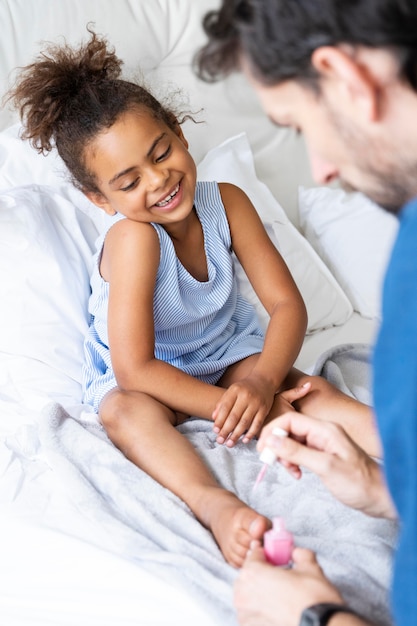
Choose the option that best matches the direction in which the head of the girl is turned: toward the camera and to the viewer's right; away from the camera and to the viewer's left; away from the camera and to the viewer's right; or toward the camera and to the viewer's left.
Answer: toward the camera and to the viewer's right

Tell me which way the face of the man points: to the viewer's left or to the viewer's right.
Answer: to the viewer's left

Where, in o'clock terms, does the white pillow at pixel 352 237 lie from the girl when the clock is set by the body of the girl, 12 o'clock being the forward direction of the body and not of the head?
The white pillow is roughly at 9 o'clock from the girl.

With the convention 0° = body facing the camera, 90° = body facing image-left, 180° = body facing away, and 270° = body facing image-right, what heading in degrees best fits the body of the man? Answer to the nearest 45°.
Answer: approximately 90°

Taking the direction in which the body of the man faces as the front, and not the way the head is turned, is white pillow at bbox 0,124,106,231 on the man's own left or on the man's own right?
on the man's own right

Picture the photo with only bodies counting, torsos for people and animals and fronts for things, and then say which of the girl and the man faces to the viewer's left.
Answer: the man

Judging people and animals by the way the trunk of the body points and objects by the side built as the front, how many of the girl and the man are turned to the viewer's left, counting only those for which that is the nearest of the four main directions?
1

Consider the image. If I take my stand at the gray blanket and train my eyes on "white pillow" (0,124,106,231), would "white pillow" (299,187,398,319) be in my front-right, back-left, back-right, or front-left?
front-right

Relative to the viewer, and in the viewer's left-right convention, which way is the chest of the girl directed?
facing the viewer and to the right of the viewer
